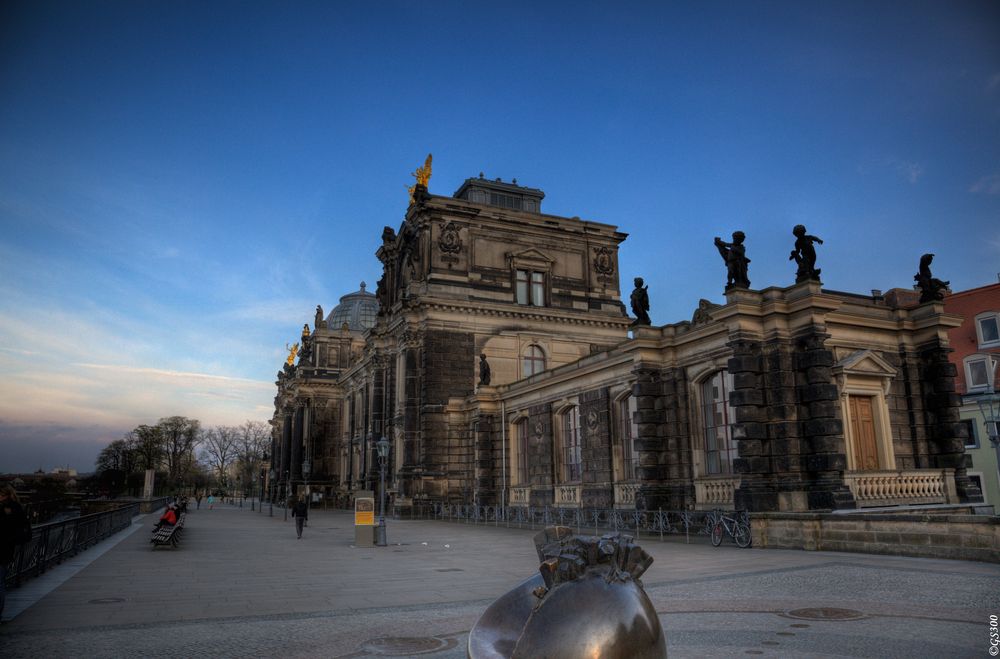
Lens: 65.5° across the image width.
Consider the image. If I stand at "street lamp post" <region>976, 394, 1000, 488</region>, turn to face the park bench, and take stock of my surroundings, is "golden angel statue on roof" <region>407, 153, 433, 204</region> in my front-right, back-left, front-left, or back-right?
front-right

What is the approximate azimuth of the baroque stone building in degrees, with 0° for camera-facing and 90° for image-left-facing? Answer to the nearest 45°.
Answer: approximately 45°

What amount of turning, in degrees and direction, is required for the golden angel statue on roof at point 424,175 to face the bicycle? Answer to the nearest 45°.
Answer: approximately 90° to its left

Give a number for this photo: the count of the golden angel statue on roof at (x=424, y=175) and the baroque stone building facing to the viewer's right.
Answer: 0

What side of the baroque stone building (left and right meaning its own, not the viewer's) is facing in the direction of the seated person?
front

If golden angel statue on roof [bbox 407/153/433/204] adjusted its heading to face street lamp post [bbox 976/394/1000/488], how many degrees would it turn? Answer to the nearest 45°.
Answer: approximately 135° to its left

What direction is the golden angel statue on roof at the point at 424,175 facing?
to the viewer's left

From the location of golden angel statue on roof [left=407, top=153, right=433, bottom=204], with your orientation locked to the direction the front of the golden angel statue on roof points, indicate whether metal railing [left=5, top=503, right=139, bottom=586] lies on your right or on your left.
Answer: on your left

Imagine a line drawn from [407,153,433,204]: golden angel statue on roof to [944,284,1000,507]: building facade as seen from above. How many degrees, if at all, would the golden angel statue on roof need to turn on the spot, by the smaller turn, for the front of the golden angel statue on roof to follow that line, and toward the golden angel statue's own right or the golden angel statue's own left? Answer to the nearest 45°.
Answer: approximately 180°

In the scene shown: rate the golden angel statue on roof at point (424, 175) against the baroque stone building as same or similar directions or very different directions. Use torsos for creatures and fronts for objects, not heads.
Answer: same or similar directions

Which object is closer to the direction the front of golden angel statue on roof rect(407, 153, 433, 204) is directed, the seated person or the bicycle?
the seated person
